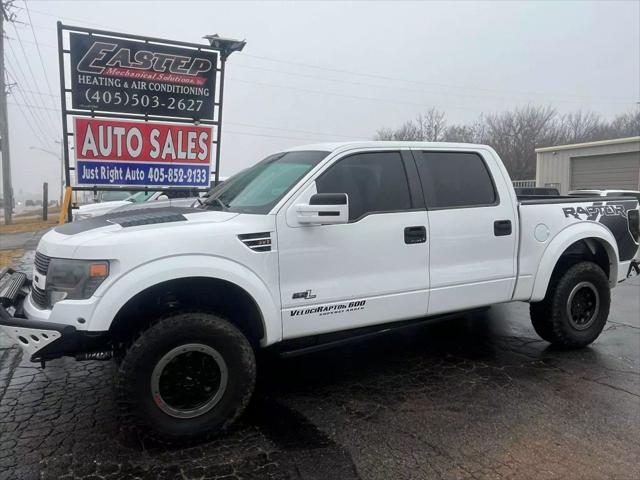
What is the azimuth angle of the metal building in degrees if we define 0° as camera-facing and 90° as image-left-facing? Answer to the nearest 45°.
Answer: approximately 45°

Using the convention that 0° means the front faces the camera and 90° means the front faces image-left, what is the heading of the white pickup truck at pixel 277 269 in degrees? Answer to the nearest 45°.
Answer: approximately 45°

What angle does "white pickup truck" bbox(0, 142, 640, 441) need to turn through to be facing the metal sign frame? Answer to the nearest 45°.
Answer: approximately 90° to its right

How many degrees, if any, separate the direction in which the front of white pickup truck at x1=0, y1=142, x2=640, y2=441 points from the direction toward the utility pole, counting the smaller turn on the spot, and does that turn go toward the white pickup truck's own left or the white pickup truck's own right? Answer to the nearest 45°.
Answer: approximately 90° to the white pickup truck's own right

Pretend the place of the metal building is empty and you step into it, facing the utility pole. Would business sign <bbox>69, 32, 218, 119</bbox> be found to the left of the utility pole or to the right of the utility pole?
left

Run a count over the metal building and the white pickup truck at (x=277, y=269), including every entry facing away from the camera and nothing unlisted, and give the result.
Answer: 0

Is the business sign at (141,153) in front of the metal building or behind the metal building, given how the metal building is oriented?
in front

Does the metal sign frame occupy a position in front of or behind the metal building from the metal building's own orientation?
in front

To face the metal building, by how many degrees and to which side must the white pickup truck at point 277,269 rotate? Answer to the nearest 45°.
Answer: approximately 180°
